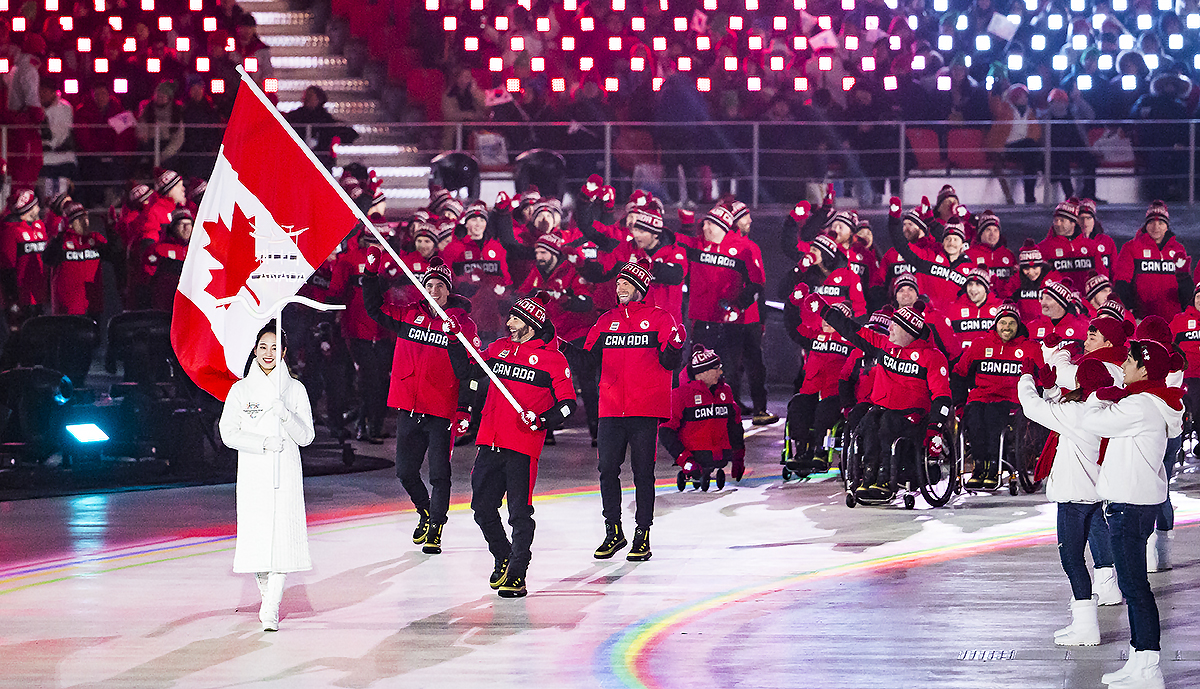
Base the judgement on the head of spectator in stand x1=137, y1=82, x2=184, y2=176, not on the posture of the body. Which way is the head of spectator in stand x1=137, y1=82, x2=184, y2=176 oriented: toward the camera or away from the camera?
toward the camera

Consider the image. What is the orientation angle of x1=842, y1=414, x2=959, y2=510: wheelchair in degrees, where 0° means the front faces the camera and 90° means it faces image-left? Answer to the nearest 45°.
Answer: approximately 45°

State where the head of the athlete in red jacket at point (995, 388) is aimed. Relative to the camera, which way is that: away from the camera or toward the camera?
toward the camera

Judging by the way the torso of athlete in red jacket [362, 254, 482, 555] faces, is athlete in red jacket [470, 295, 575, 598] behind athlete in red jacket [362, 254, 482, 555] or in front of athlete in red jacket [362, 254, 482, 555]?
in front

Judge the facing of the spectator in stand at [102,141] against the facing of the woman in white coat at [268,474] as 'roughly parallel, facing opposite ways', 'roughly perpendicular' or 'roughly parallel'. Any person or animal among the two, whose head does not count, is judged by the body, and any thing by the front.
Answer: roughly parallel

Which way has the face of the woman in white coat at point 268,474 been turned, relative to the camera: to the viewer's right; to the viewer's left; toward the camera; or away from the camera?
toward the camera

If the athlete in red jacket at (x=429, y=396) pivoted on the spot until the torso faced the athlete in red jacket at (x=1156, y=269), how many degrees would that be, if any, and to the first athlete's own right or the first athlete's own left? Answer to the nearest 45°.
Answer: approximately 135° to the first athlete's own left

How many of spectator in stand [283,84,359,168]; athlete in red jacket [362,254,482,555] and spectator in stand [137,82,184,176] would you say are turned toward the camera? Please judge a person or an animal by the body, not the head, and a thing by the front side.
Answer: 3

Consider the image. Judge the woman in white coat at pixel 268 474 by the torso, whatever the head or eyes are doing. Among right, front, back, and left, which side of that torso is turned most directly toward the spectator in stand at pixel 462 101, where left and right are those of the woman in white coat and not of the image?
back

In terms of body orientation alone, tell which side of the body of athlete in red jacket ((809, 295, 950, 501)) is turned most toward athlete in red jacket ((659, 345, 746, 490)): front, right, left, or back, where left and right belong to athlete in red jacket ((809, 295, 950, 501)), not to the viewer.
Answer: right

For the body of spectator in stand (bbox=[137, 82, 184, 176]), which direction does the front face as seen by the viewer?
toward the camera

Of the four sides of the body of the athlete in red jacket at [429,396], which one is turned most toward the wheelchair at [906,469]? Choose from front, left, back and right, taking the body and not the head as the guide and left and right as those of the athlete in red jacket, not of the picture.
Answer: left

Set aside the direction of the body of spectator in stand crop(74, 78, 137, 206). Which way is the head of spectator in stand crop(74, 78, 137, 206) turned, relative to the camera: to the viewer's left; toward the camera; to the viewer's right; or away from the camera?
toward the camera

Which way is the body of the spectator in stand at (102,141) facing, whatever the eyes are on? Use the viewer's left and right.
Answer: facing the viewer

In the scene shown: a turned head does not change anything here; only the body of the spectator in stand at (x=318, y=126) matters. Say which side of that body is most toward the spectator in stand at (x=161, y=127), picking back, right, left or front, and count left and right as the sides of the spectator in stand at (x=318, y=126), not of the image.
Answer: right

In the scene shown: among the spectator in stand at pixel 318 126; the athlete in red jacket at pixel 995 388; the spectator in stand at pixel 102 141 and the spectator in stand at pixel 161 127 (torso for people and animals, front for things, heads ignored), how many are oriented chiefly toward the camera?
4

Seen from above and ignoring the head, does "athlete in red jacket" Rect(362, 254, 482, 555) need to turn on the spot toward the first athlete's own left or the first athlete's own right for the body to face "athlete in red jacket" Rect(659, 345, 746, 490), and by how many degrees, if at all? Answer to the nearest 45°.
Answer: approximately 135° to the first athlete's own left

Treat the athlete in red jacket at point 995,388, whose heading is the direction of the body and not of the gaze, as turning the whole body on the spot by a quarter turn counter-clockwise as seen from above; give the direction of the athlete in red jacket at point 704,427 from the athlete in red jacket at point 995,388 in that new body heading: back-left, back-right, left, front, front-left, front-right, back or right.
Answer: back

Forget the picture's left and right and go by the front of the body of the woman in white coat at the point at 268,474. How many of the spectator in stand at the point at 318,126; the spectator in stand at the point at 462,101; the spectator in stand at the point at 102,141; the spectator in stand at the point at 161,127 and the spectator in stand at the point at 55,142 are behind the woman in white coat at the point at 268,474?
5
